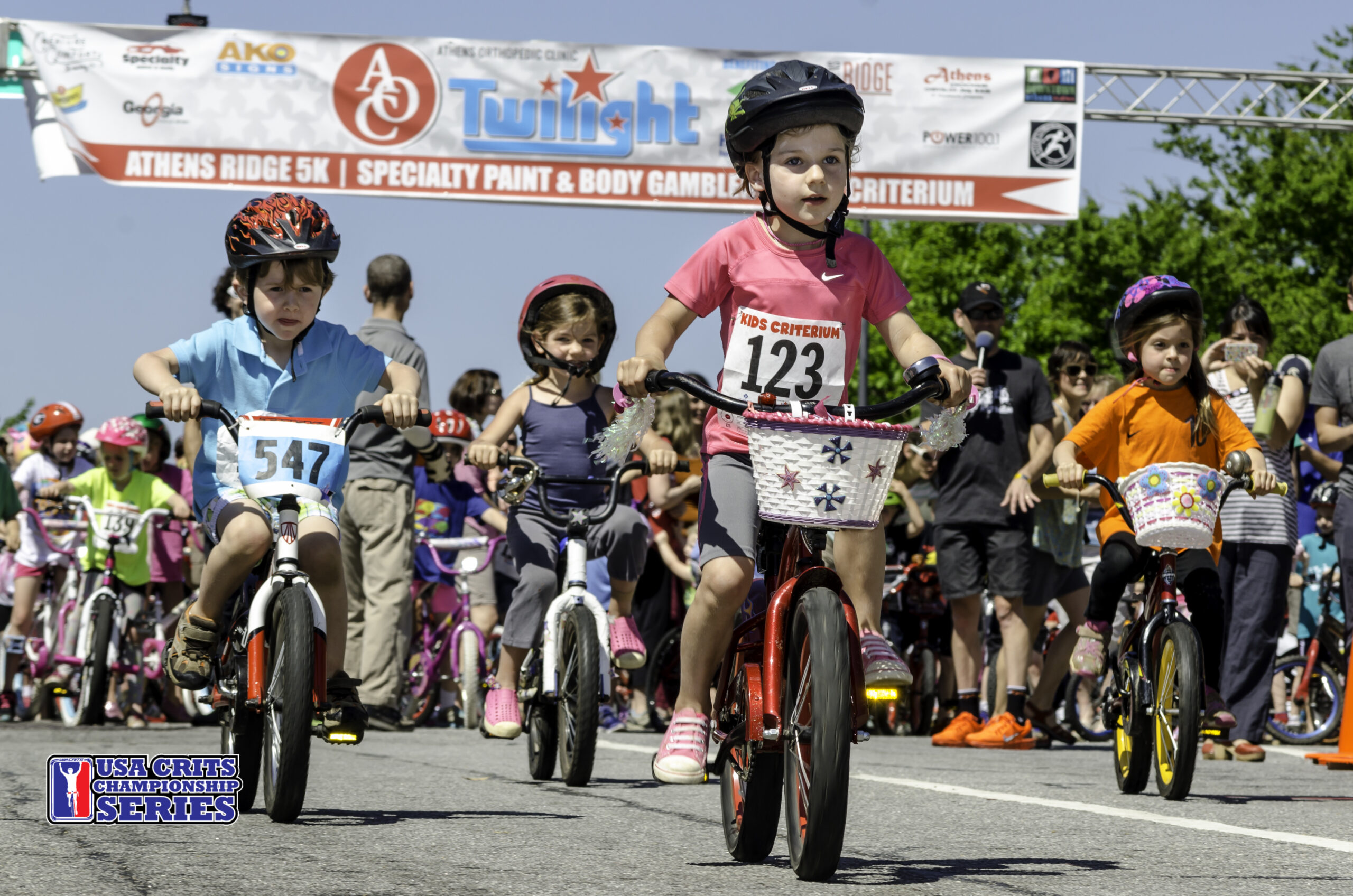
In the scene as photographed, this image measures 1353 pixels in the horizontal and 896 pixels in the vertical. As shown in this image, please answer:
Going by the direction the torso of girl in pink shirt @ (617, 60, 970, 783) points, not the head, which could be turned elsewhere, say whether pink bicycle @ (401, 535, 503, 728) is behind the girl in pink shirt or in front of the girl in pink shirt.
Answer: behind

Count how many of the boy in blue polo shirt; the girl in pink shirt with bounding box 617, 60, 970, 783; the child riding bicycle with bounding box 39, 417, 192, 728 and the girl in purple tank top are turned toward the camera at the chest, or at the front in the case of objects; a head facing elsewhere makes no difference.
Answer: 4

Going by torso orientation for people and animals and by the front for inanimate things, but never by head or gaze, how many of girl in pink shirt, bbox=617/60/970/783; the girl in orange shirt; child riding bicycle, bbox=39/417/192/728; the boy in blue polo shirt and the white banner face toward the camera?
5

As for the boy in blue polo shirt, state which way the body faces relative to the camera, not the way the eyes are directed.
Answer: toward the camera

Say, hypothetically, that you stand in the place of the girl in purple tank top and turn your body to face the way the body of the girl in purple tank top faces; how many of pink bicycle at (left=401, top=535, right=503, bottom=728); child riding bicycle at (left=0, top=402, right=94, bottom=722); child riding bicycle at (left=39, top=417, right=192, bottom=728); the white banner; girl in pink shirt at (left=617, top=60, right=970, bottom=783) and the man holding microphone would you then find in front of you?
1

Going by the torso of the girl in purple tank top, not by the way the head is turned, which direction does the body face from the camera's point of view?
toward the camera

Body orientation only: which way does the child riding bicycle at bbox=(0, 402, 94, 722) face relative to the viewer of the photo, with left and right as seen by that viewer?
facing the viewer and to the right of the viewer

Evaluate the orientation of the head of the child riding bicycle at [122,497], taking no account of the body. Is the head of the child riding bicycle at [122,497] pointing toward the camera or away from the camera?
toward the camera

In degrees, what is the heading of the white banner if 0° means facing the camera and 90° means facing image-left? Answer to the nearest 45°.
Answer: approximately 0°

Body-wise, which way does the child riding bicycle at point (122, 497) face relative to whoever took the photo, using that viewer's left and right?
facing the viewer

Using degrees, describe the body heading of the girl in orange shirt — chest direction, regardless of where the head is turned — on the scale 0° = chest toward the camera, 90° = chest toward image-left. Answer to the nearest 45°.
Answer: approximately 0°

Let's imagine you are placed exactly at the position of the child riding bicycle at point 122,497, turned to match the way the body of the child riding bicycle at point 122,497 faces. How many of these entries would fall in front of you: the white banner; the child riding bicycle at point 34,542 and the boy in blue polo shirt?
1

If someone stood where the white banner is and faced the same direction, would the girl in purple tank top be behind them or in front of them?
in front

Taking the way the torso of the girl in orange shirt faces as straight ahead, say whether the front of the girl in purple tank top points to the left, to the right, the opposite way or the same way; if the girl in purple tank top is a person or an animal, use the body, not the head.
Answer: the same way

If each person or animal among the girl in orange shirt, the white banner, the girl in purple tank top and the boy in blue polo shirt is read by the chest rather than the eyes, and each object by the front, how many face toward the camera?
4

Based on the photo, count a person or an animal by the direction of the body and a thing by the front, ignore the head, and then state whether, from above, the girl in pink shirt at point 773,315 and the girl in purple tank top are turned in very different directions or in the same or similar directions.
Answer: same or similar directions
